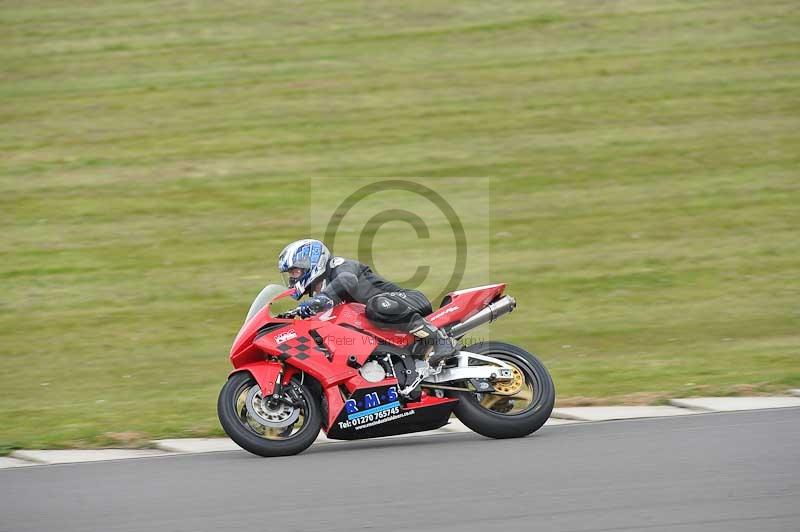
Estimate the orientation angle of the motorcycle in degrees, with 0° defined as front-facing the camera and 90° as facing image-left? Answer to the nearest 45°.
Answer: approximately 90°

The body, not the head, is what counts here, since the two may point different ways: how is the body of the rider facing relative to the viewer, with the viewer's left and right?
facing to the left of the viewer
